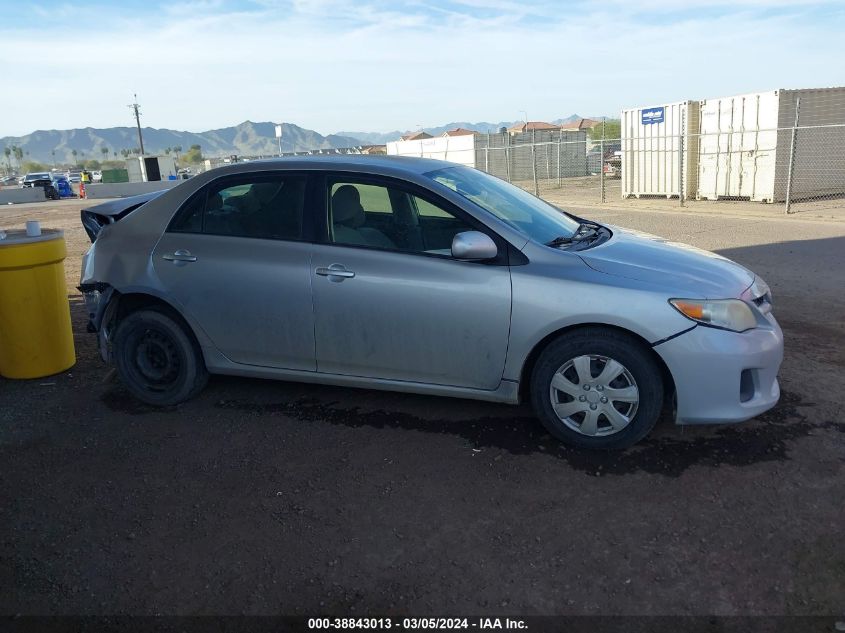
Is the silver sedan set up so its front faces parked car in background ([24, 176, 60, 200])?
no

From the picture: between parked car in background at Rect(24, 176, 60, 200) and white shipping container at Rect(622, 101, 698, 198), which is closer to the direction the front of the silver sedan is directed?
the white shipping container

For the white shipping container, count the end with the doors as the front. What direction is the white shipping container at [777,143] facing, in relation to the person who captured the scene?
facing the viewer and to the left of the viewer

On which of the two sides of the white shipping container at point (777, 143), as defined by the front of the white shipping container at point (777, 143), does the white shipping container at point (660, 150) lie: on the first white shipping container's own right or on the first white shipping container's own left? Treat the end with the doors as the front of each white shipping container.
on the first white shipping container's own right

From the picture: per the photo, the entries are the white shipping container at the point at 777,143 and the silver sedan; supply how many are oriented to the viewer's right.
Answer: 1

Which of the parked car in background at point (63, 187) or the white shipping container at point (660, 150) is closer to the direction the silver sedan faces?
the white shipping container

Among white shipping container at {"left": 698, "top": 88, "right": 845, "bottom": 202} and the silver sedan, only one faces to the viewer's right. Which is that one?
the silver sedan

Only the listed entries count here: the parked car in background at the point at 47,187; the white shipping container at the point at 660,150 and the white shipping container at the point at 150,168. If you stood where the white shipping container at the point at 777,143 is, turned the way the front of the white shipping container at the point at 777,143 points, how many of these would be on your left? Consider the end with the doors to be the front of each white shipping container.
0

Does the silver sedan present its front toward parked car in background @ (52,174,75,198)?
no

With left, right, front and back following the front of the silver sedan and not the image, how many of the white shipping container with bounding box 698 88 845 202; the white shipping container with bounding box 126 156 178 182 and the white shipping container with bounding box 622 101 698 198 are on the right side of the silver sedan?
0

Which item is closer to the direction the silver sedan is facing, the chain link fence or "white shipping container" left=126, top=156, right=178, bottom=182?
the chain link fence

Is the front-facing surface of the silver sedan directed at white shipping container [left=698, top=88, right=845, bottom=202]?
no

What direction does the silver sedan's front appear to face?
to the viewer's right

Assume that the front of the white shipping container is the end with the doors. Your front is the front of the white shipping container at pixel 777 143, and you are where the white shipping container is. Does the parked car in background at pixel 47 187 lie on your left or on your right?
on your right

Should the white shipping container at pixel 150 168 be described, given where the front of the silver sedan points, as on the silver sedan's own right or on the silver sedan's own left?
on the silver sedan's own left

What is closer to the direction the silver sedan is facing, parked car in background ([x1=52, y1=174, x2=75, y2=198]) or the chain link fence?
the chain link fence

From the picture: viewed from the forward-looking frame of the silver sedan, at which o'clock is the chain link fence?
The chain link fence is roughly at 10 o'clock from the silver sedan.
